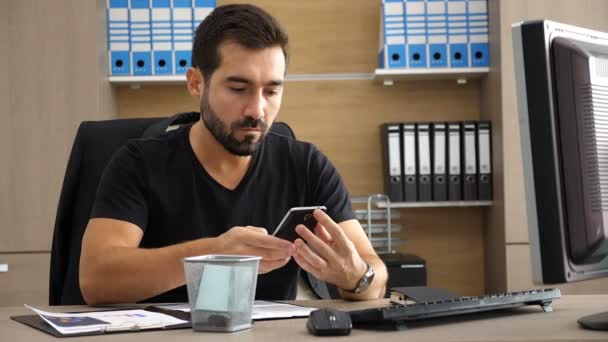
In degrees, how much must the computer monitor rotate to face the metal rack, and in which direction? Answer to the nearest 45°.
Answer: approximately 45° to its right

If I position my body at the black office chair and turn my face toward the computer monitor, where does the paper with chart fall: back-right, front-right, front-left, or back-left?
front-right

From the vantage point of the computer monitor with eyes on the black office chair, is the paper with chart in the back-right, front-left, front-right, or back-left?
front-left

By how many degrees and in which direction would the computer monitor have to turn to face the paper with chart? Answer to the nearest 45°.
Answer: approximately 45° to its left

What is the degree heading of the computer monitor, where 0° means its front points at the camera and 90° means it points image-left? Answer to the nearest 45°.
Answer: approximately 135°
